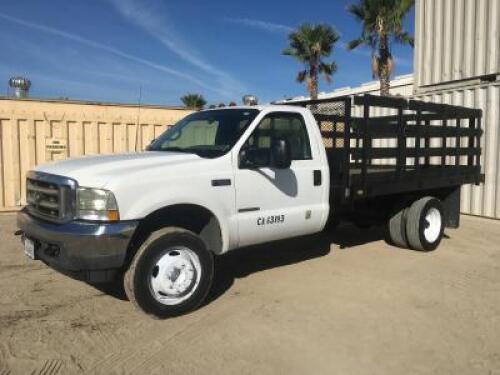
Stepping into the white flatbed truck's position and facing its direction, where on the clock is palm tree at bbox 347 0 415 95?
The palm tree is roughly at 5 o'clock from the white flatbed truck.

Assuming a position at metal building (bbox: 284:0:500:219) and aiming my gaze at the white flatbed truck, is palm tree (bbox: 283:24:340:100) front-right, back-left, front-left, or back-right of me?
back-right

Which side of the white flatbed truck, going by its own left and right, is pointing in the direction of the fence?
right

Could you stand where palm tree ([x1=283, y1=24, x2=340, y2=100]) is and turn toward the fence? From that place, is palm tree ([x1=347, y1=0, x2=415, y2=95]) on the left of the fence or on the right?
left

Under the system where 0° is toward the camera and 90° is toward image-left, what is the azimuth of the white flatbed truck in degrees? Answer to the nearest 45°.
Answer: approximately 45°

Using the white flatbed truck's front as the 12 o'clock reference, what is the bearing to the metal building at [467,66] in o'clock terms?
The metal building is roughly at 6 o'clock from the white flatbed truck.

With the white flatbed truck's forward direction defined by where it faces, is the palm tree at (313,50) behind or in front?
behind
